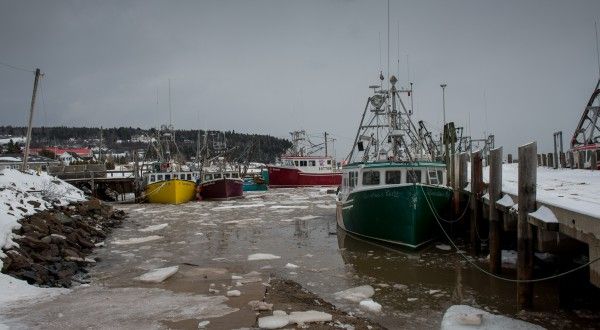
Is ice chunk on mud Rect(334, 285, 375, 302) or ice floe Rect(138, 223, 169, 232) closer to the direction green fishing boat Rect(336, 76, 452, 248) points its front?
the ice chunk on mud

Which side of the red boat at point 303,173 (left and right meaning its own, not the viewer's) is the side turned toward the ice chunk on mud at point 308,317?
left

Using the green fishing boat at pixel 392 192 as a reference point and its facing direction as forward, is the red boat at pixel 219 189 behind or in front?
behind

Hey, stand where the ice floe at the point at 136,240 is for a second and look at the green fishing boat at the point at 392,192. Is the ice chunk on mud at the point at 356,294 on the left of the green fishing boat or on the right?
right

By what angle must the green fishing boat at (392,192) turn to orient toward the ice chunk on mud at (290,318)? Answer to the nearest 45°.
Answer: approximately 45° to its right

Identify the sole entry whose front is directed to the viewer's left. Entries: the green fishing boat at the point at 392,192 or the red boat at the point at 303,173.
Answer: the red boat

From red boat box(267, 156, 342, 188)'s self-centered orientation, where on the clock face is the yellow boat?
The yellow boat is roughly at 10 o'clock from the red boat.

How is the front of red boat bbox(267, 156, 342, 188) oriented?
to the viewer's left

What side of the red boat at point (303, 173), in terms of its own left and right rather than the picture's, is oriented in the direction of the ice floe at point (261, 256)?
left
